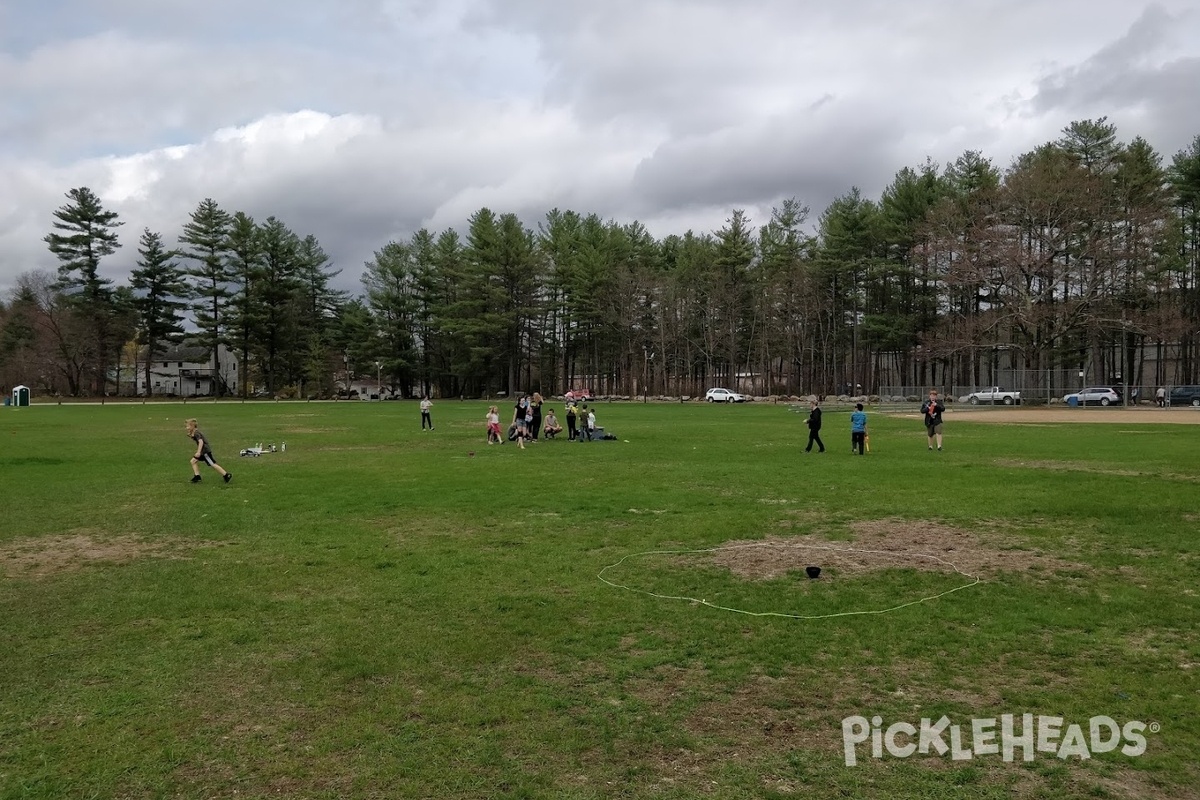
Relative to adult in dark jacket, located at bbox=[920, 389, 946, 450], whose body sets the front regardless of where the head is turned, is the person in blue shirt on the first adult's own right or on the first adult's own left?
on the first adult's own right

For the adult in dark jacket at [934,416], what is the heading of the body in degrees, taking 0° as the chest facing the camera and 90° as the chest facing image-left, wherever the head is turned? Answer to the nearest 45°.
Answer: approximately 0°
